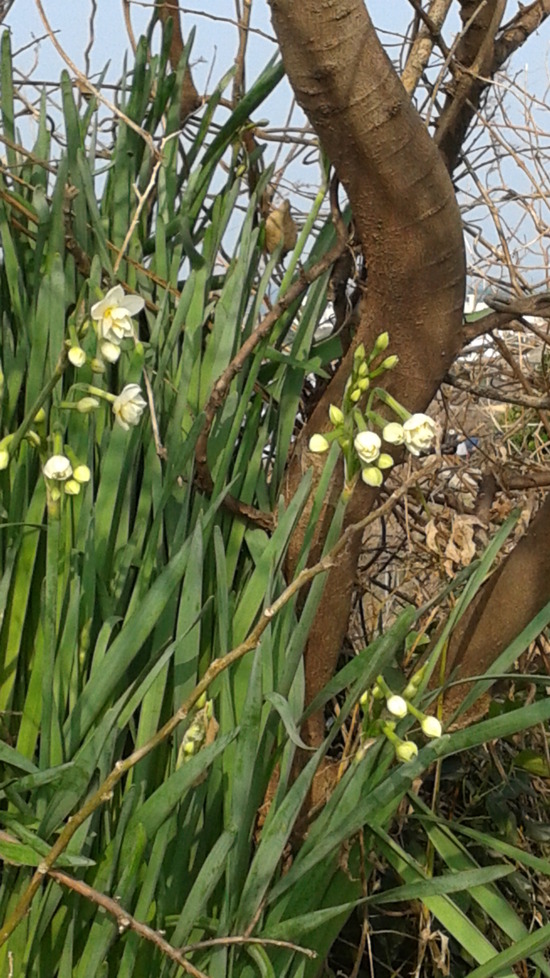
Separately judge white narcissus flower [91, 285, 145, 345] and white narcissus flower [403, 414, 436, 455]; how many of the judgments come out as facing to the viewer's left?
0

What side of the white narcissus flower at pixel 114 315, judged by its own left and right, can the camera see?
front

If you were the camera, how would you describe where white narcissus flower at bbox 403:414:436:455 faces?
facing the viewer and to the right of the viewer
